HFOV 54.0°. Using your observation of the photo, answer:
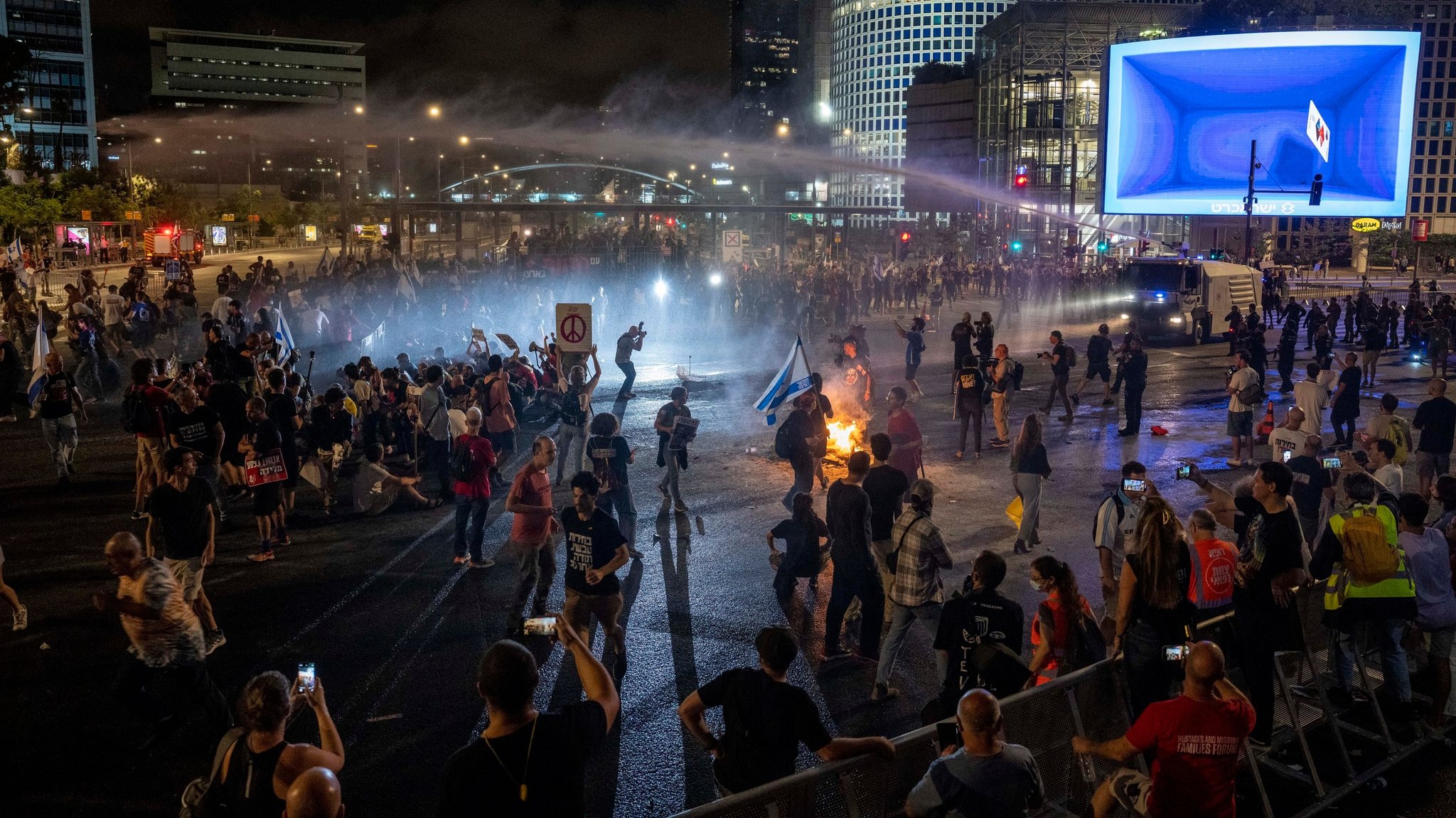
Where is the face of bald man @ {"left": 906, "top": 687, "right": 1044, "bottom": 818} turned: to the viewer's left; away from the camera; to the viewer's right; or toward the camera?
away from the camera

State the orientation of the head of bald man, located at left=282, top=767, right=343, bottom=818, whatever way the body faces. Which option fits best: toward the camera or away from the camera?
away from the camera

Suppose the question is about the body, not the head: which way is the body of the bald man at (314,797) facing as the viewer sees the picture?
away from the camera

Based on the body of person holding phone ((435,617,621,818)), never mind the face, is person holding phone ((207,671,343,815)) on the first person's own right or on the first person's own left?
on the first person's own left

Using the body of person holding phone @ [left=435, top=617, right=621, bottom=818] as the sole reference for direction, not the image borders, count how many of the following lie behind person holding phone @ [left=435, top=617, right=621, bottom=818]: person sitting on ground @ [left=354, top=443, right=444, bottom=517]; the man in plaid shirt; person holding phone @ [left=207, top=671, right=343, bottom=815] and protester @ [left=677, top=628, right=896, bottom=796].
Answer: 0

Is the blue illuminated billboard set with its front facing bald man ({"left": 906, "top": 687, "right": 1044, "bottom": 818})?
yes

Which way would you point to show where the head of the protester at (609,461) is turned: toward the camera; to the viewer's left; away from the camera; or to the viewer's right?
away from the camera

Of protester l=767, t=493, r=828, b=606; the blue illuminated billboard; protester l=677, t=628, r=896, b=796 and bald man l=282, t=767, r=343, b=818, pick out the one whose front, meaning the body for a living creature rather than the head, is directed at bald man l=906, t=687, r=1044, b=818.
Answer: the blue illuminated billboard

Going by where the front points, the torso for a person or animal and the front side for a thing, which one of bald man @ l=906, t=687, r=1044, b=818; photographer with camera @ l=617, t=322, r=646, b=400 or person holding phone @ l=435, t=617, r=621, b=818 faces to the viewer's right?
the photographer with camera

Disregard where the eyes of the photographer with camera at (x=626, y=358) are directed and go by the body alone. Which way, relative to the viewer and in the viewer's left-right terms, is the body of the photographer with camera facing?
facing to the right of the viewer

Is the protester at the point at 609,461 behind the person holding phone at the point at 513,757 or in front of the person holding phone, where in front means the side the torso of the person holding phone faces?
in front

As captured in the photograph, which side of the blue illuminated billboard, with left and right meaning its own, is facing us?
front

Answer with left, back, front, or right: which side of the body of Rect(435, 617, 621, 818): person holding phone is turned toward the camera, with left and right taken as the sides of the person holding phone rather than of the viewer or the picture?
back

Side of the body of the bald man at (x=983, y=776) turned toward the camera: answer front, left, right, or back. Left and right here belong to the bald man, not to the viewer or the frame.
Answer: back

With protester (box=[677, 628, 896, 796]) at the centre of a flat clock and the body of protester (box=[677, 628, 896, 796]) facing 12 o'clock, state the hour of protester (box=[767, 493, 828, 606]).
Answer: protester (box=[767, 493, 828, 606]) is roughly at 12 o'clock from protester (box=[677, 628, 896, 796]).

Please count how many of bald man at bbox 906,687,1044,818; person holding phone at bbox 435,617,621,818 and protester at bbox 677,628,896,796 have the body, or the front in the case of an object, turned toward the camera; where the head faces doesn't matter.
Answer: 0

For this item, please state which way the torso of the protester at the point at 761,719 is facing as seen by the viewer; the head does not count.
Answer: away from the camera

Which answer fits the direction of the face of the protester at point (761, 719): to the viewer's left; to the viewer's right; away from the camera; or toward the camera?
away from the camera
